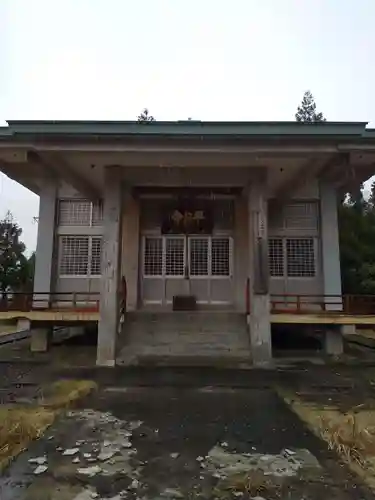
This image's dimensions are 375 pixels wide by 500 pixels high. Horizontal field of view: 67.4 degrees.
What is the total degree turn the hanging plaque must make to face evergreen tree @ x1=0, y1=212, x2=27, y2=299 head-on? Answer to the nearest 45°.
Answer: approximately 135° to its right

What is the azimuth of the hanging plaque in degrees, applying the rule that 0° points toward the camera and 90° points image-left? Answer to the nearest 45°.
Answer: approximately 0°
